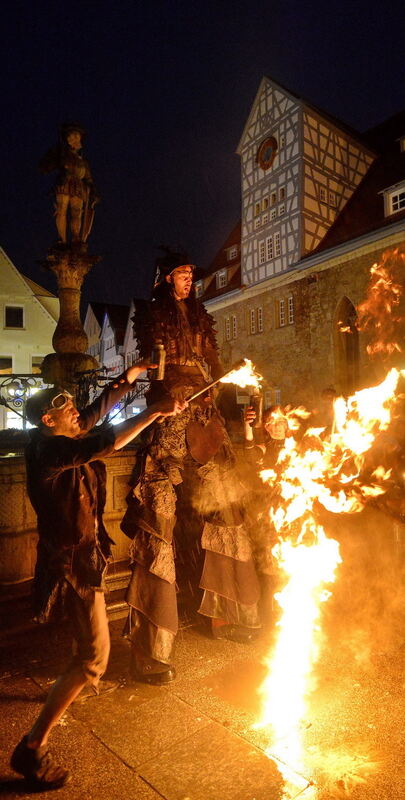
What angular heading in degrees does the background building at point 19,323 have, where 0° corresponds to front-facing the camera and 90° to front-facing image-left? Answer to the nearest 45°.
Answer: approximately 0°

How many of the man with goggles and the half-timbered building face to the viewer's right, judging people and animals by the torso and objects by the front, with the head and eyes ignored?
1

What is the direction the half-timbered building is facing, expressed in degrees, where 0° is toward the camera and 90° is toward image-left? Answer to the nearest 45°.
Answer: approximately 45°

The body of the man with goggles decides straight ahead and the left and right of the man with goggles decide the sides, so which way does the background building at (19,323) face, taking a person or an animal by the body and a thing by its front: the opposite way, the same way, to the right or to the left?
to the right

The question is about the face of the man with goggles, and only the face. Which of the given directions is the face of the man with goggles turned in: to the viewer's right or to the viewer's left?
to the viewer's right

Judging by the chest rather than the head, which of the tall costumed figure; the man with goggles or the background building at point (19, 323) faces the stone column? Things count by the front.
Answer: the background building

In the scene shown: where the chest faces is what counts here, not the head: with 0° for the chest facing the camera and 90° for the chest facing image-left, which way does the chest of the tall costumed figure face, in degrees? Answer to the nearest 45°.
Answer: approximately 315°

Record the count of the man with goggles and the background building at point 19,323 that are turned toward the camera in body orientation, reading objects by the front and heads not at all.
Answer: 1

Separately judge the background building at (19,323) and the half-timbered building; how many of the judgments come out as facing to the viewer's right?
0

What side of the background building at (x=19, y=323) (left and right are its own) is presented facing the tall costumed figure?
front

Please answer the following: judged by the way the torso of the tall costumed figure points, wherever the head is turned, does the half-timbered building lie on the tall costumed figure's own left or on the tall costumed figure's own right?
on the tall costumed figure's own left

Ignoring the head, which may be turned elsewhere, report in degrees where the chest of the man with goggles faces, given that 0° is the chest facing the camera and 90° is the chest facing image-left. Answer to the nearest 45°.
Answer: approximately 270°

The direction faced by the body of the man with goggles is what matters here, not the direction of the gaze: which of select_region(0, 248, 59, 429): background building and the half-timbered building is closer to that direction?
the half-timbered building
